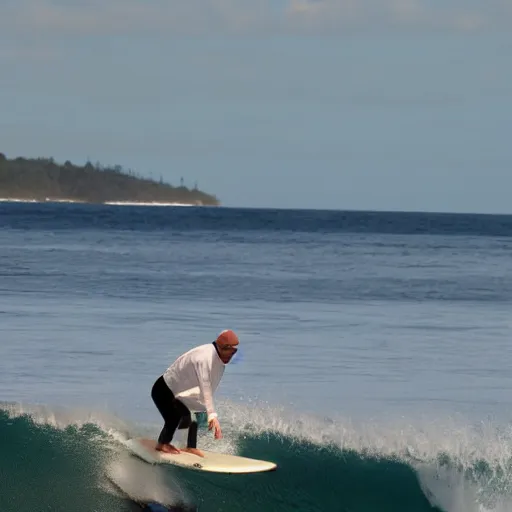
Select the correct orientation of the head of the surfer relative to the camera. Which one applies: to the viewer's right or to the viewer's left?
to the viewer's right

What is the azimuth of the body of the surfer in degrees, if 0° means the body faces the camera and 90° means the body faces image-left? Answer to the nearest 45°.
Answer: approximately 270°

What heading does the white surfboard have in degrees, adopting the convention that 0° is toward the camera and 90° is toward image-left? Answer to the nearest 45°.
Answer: approximately 270°
